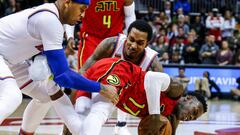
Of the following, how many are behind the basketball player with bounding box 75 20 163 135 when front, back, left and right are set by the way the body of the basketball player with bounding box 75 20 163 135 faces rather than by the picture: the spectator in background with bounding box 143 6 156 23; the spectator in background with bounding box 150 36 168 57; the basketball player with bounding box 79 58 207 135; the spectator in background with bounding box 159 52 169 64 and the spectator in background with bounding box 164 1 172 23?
4

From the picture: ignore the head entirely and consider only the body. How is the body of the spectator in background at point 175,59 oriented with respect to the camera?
toward the camera

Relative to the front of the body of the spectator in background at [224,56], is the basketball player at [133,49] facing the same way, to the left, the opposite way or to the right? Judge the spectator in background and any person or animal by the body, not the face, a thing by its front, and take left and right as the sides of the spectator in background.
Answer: the same way

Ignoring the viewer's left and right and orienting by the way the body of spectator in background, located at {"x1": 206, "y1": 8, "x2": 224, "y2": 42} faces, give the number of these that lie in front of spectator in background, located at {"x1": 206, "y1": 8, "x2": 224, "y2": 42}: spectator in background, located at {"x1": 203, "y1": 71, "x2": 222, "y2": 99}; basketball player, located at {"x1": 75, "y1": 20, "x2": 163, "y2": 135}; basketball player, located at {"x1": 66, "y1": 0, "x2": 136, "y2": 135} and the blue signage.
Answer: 4

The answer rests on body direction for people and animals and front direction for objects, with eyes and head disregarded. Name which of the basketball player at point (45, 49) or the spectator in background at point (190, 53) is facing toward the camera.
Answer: the spectator in background

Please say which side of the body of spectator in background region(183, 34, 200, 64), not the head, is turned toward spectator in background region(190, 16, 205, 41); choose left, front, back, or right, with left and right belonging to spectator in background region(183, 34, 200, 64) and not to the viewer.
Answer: back

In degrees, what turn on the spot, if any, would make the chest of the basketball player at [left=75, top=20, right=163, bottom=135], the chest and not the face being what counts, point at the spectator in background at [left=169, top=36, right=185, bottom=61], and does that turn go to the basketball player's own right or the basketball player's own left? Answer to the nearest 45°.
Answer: approximately 180°

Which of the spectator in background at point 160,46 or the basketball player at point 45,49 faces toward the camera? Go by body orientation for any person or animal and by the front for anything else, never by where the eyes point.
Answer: the spectator in background

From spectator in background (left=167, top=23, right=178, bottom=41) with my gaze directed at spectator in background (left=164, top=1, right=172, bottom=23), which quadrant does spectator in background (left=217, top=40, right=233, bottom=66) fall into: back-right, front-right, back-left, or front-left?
back-right

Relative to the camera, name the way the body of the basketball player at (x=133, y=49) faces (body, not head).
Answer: toward the camera

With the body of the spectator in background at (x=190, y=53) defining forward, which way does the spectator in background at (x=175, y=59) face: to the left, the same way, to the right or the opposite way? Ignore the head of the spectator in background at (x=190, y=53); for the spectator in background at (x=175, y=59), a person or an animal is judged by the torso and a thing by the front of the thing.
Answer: the same way

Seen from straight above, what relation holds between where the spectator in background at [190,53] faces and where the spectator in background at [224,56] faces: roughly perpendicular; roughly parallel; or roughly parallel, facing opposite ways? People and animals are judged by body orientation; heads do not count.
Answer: roughly parallel

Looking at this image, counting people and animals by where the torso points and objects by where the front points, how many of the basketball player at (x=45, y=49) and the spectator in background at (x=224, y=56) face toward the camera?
1

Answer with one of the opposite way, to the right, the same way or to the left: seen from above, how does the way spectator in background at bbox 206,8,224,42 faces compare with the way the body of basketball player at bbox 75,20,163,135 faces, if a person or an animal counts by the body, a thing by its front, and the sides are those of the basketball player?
the same way

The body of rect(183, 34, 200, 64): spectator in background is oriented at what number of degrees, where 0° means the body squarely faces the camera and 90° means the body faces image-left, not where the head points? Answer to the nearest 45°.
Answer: approximately 0°

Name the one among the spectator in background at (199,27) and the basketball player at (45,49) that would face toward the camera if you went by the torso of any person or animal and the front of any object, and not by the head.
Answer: the spectator in background

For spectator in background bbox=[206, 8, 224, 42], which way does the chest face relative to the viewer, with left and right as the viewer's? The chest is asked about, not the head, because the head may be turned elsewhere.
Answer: facing the viewer

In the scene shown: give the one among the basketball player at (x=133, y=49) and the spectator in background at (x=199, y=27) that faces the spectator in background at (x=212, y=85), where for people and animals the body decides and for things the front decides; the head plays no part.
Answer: the spectator in background at (x=199, y=27)

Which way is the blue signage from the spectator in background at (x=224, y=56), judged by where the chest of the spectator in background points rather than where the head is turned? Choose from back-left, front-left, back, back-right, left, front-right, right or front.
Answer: front

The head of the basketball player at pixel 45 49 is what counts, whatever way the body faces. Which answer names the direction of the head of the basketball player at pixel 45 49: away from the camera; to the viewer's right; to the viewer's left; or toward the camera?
to the viewer's right

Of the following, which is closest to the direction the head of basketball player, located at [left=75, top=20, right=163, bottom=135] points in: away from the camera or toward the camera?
toward the camera
